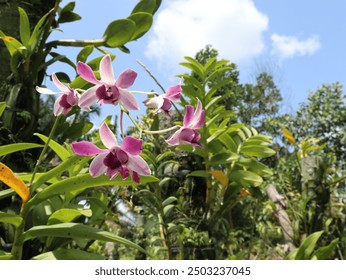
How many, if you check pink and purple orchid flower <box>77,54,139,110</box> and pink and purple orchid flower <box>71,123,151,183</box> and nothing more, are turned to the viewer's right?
0
